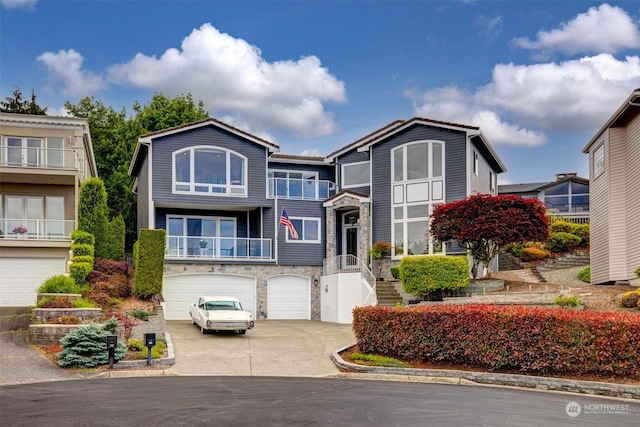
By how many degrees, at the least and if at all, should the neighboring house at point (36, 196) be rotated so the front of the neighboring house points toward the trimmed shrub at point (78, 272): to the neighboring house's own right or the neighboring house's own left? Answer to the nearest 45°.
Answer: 0° — it already faces it

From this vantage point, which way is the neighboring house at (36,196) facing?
toward the camera

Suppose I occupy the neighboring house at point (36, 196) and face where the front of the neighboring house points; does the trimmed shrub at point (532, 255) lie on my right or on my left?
on my left

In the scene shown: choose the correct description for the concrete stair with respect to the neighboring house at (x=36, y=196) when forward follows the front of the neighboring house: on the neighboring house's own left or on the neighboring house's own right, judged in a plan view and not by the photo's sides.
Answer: on the neighboring house's own left

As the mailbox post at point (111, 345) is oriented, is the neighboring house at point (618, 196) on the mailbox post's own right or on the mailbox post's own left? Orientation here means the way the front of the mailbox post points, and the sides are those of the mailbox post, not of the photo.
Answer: on the mailbox post's own left

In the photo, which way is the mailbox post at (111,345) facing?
toward the camera

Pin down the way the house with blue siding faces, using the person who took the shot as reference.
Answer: facing the viewer

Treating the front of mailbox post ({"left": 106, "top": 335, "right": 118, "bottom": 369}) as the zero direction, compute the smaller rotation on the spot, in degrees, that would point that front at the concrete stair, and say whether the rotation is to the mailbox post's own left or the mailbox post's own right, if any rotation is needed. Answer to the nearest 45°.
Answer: approximately 135° to the mailbox post's own left

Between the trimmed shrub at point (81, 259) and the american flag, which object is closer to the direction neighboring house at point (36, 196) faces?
the trimmed shrub
